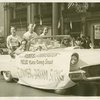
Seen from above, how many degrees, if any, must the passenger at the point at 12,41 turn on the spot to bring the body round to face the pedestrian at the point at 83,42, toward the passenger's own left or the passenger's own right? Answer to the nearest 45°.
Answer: approximately 45° to the passenger's own left

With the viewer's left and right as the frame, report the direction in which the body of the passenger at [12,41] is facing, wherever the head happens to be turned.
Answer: facing the viewer and to the right of the viewer
